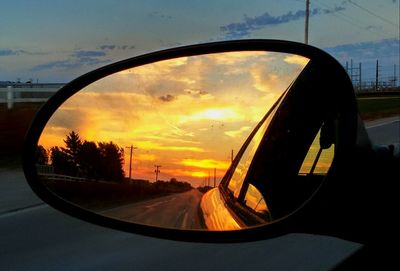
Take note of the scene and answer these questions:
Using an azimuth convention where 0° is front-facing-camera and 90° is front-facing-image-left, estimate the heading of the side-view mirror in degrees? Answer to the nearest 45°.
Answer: approximately 0°
